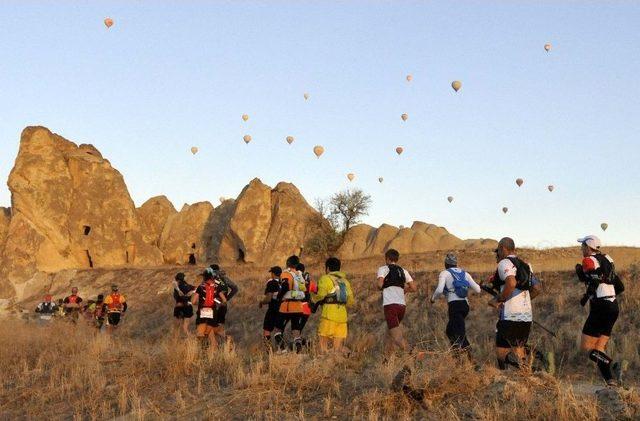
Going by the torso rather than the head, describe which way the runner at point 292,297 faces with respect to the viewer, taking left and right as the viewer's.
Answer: facing away from the viewer and to the left of the viewer

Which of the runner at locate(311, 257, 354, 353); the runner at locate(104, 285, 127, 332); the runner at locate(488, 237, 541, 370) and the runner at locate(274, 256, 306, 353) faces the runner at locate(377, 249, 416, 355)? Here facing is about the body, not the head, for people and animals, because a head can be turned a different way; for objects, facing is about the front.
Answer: the runner at locate(488, 237, 541, 370)

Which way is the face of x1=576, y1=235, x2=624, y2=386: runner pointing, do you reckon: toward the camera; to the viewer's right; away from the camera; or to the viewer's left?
to the viewer's left

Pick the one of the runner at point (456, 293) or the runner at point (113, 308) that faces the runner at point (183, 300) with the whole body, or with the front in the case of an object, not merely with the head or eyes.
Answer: the runner at point (456, 293)

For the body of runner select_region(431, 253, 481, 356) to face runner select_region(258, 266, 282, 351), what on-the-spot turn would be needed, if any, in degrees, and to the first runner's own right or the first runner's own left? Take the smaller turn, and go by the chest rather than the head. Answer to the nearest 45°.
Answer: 0° — they already face them

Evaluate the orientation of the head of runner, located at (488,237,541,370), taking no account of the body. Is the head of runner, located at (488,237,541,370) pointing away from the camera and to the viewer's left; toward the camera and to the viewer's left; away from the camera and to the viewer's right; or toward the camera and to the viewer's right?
away from the camera and to the viewer's left

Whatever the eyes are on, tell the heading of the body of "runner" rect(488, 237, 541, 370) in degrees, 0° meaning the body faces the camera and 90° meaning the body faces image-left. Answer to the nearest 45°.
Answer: approximately 135°

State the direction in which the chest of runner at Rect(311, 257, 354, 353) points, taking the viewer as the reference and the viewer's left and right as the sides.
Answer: facing away from the viewer and to the left of the viewer

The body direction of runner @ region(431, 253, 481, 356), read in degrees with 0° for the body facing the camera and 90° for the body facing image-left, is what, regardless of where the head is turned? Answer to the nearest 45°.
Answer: approximately 135°
